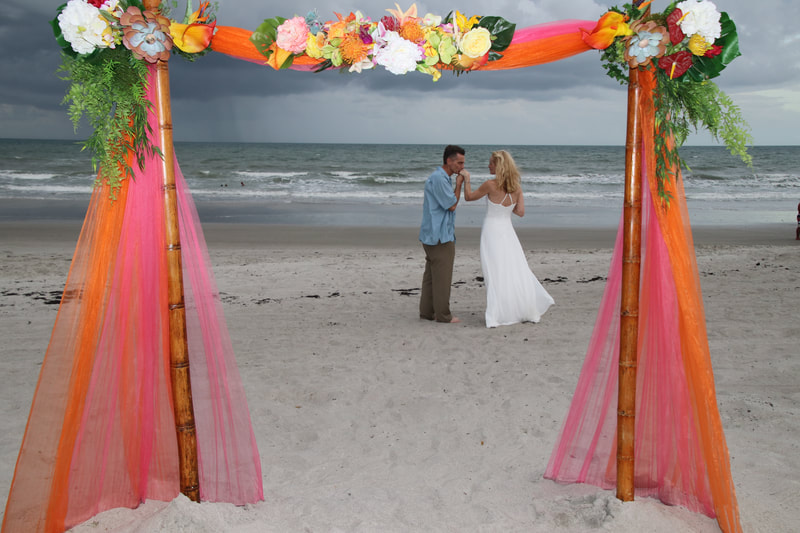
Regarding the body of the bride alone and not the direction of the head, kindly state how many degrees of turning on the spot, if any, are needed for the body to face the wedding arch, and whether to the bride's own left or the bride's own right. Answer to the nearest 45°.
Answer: approximately 135° to the bride's own left

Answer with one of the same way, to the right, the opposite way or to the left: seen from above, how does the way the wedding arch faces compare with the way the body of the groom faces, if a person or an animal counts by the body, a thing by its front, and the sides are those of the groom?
to the right

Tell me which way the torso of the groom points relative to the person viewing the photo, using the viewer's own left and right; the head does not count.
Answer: facing to the right of the viewer

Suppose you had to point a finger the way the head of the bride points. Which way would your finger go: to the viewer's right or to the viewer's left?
to the viewer's left

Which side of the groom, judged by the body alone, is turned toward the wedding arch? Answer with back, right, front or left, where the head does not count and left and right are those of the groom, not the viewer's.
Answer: right

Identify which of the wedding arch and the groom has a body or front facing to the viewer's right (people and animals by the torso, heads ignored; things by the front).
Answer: the groom

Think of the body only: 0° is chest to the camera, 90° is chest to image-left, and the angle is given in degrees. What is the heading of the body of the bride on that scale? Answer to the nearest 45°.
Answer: approximately 135°
